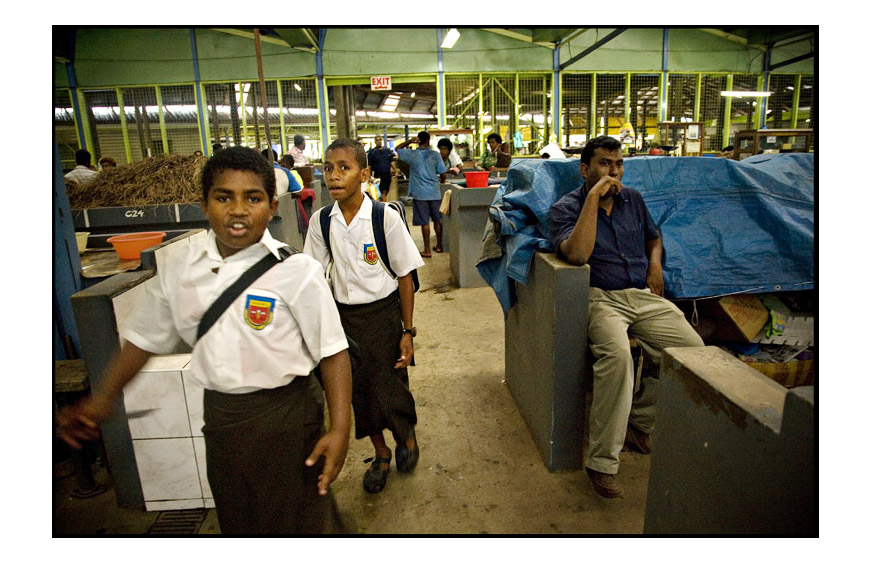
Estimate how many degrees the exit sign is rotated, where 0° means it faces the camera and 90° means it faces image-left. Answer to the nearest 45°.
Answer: approximately 0°

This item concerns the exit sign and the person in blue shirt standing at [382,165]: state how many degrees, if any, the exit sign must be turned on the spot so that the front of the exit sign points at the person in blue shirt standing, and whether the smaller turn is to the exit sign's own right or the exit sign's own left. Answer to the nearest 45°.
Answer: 0° — it already faces them

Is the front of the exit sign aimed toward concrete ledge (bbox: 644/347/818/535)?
yes

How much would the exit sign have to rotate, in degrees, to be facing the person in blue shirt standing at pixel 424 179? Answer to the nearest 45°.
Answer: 0° — it already faces them

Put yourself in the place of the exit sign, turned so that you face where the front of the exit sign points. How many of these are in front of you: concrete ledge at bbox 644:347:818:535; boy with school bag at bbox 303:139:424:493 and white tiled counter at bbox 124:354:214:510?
3

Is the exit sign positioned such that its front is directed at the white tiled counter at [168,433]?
yes

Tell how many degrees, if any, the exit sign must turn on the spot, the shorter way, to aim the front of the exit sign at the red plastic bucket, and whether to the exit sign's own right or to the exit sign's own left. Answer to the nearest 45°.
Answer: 0° — it already faces it

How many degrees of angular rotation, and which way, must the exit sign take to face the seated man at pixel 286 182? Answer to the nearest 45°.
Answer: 0° — it already faces them

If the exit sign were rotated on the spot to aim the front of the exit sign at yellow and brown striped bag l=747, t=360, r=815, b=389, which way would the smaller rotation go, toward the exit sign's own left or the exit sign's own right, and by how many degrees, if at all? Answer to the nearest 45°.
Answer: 0° — it already faces it

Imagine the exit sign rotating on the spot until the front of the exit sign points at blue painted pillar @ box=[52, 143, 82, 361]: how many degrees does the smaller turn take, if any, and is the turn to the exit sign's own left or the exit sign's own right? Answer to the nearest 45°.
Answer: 0° — it already faces it
